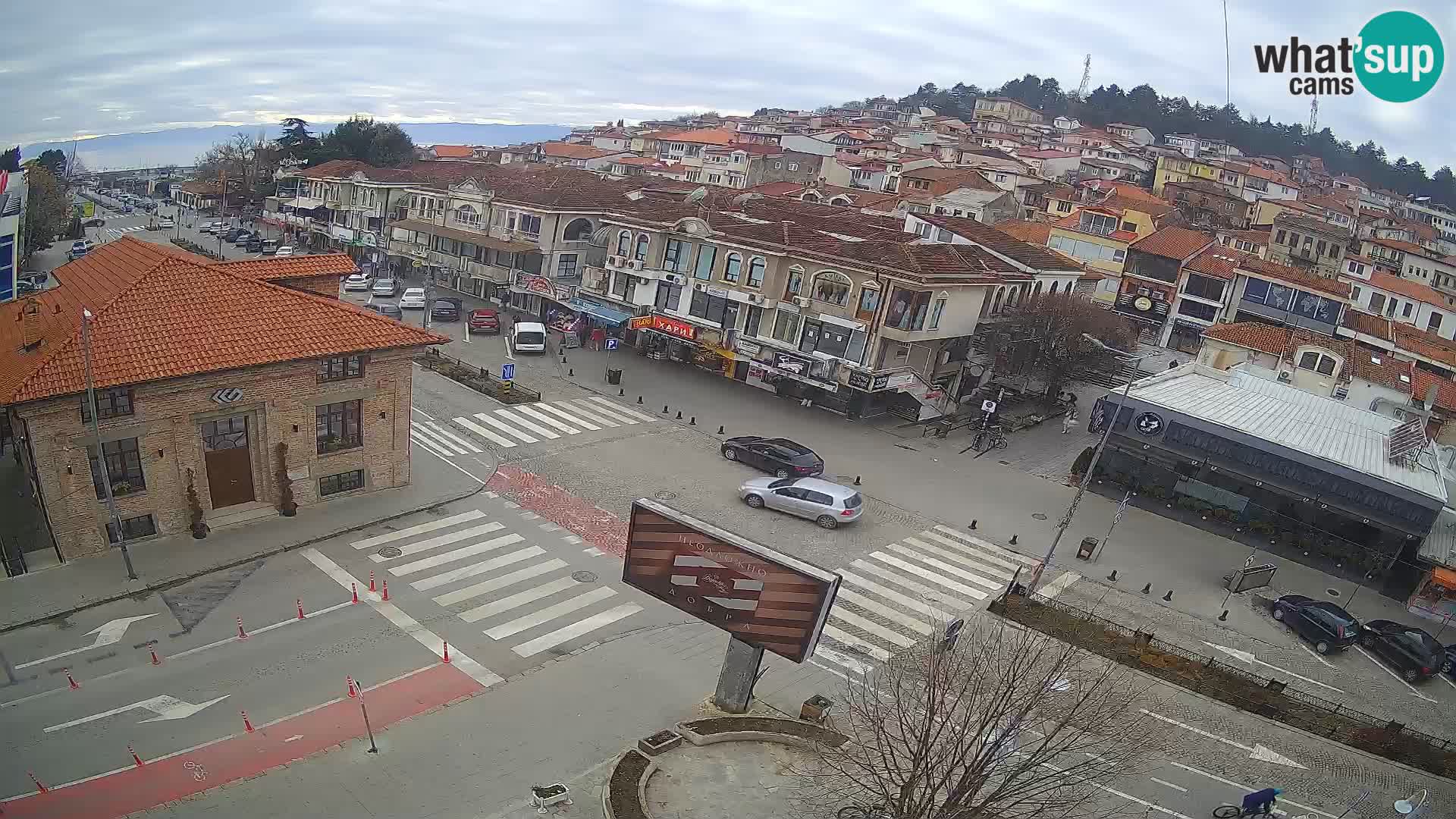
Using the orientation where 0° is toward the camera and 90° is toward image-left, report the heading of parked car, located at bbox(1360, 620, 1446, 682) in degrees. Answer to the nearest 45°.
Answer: approximately 135°

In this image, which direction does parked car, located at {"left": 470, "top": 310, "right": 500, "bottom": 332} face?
away from the camera

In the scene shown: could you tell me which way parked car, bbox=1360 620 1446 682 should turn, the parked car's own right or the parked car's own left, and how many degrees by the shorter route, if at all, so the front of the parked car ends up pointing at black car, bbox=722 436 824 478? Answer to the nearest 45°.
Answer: approximately 45° to the parked car's own left

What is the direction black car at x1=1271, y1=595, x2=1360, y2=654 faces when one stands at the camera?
facing away from the viewer and to the left of the viewer

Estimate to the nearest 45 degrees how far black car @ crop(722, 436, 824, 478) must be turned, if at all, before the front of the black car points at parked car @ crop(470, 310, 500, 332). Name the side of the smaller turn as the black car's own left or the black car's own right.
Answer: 0° — it already faces it

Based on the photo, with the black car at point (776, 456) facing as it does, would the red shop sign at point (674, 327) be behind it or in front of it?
in front

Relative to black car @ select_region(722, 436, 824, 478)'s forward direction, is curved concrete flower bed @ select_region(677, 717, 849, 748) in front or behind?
behind

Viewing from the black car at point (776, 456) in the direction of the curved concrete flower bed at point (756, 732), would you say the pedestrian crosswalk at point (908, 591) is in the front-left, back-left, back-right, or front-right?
front-left

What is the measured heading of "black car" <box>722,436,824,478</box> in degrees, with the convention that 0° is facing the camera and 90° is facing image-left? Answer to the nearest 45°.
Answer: approximately 135°

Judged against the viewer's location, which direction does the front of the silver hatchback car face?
facing away from the viewer and to the left of the viewer

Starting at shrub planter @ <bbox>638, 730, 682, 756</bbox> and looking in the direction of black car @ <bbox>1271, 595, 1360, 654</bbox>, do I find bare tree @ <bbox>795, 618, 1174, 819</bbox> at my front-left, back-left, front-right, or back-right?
front-right
